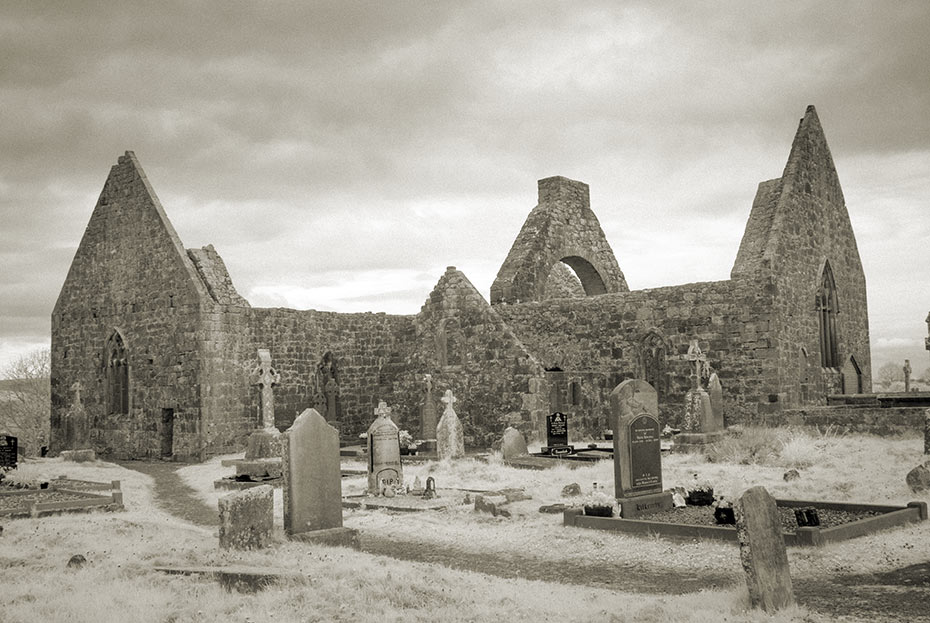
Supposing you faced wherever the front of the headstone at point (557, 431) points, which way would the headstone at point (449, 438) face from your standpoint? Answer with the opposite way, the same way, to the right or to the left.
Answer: the same way

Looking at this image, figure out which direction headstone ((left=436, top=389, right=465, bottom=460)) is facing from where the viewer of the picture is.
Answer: facing the viewer

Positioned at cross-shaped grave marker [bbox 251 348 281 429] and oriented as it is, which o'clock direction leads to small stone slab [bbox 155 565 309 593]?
The small stone slab is roughly at 12 o'clock from the cross-shaped grave marker.

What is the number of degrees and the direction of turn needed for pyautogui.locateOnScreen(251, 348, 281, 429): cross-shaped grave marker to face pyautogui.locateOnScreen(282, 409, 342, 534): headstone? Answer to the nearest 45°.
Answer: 0° — it already faces it

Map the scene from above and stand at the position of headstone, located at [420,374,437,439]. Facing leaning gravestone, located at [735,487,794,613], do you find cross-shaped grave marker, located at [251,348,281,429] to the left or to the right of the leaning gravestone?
right

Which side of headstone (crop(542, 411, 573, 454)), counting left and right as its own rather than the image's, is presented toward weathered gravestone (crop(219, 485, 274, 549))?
front

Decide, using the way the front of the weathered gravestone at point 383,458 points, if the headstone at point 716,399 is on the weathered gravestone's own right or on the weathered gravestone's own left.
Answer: on the weathered gravestone's own left

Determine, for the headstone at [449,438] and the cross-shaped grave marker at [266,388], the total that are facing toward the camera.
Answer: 2

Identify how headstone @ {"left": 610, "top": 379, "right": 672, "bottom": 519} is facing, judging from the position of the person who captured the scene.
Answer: facing the viewer and to the right of the viewer

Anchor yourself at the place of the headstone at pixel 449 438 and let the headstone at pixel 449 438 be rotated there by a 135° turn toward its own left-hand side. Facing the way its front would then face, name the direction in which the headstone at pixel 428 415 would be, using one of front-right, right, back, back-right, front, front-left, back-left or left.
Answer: front-left

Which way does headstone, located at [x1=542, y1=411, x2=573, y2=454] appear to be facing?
toward the camera

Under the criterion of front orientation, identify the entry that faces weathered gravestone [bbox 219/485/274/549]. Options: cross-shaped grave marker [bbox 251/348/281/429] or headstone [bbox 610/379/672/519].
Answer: the cross-shaped grave marker

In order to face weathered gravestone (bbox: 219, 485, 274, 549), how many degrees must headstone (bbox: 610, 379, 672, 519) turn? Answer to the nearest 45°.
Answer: approximately 90° to its right

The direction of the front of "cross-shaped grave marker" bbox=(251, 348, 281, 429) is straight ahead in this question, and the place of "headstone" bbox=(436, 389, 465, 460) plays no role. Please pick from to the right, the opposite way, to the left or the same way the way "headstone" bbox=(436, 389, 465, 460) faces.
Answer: the same way

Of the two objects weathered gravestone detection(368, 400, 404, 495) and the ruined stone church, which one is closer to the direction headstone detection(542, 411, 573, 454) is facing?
the weathered gravestone
